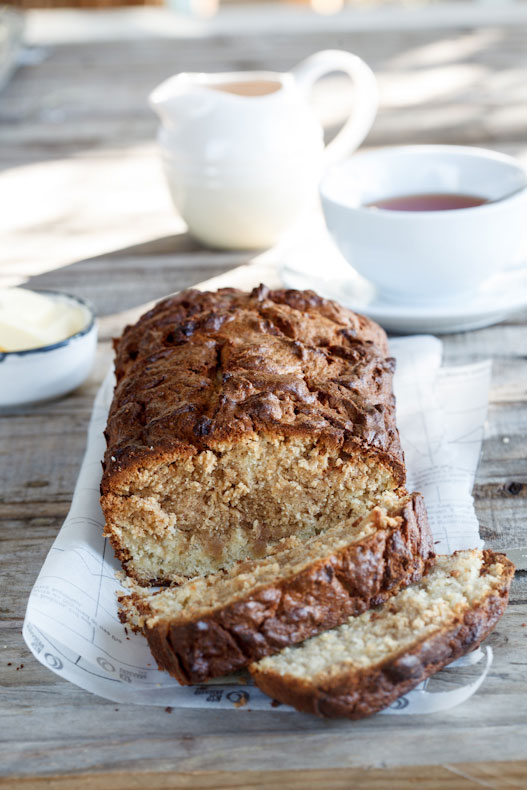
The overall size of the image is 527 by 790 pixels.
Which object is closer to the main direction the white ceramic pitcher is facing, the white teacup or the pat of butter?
the pat of butter

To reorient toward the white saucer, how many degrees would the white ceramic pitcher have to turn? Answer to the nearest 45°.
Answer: approximately 135° to its left

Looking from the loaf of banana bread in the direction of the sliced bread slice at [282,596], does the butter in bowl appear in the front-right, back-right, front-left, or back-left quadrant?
back-right

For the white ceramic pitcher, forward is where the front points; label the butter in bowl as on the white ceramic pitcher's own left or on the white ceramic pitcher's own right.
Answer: on the white ceramic pitcher's own left

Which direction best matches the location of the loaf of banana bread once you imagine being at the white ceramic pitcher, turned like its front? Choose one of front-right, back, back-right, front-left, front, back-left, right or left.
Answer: left

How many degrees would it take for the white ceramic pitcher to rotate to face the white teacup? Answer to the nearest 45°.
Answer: approximately 135° to its left

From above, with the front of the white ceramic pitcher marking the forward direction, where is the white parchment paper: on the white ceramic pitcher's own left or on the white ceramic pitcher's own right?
on the white ceramic pitcher's own left

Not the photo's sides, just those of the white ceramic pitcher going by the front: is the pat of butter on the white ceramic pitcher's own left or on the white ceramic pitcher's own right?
on the white ceramic pitcher's own left

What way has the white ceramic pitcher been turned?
to the viewer's left

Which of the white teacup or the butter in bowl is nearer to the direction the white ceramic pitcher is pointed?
the butter in bowl

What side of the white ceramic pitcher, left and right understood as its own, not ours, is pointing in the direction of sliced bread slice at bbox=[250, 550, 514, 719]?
left
